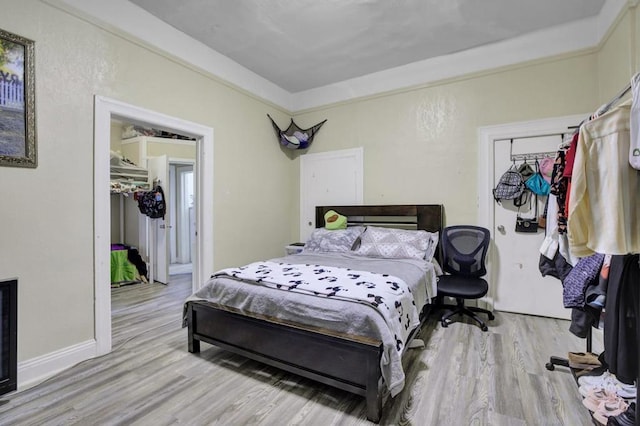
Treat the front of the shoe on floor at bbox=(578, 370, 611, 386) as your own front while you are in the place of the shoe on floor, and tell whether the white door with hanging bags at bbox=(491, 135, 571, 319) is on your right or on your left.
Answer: on your right

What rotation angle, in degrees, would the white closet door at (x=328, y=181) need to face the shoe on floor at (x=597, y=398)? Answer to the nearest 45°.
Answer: approximately 45° to its left

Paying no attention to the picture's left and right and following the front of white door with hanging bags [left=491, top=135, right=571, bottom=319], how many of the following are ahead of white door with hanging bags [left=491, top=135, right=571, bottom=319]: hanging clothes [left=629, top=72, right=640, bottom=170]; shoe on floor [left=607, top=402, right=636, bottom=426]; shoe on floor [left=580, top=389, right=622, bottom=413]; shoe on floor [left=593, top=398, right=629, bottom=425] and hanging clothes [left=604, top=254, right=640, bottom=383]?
5

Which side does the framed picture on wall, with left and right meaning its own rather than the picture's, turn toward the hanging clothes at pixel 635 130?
front

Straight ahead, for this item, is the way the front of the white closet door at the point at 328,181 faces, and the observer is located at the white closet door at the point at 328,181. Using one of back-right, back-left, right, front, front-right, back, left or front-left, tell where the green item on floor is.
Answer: right

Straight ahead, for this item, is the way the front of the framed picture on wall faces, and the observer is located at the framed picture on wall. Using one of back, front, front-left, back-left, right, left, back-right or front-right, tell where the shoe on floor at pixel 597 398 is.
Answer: front

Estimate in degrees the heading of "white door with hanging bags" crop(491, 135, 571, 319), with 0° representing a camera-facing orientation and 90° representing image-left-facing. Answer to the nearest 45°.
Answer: approximately 0°

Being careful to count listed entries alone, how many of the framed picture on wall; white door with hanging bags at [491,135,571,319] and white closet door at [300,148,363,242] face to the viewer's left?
0

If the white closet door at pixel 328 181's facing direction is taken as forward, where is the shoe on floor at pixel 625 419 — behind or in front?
in front

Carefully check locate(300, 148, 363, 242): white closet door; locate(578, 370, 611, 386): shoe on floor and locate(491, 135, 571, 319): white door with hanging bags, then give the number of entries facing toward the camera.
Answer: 2

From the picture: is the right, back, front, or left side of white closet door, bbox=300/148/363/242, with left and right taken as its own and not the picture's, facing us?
front

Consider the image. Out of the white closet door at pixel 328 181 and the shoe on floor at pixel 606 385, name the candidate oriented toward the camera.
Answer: the white closet door

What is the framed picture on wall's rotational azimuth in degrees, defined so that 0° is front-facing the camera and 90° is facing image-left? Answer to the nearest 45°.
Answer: approximately 315°

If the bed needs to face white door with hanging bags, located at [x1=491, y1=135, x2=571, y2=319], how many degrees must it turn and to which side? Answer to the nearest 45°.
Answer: approximately 180°

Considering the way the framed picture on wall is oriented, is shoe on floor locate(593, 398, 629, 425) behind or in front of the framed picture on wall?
in front

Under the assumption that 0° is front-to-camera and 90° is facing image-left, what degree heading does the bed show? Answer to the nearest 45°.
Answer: approximately 45°

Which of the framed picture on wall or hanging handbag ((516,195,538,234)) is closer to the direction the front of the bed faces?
the framed picture on wall
